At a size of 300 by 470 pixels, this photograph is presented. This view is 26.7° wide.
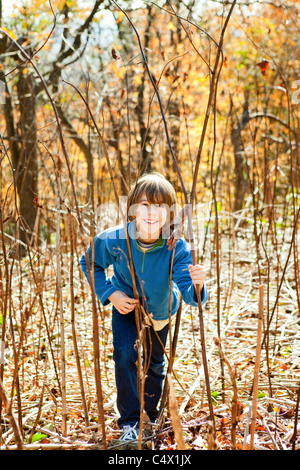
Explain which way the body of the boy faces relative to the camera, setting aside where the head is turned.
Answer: toward the camera
